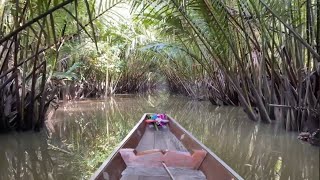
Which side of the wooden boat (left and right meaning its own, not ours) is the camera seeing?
back
